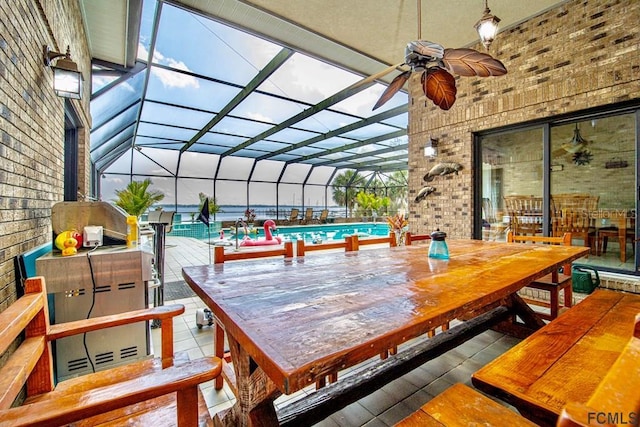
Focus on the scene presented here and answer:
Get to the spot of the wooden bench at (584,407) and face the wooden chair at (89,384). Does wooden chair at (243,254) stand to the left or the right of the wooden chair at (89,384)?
right

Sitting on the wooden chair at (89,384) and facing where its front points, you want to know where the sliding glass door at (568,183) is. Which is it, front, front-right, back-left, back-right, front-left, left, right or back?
front

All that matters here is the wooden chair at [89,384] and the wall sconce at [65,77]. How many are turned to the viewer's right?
2

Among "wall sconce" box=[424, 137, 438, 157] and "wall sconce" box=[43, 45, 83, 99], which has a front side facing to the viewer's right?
"wall sconce" box=[43, 45, 83, 99]

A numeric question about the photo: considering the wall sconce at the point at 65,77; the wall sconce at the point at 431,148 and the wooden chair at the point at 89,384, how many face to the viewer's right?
2

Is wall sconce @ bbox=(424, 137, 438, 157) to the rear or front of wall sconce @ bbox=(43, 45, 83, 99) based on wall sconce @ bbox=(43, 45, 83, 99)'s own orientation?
to the front

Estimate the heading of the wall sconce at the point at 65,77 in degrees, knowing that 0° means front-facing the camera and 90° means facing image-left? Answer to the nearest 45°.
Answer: approximately 270°

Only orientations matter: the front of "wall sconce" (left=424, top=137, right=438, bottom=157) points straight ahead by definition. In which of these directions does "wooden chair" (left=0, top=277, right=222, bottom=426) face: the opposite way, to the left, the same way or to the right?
the opposite way

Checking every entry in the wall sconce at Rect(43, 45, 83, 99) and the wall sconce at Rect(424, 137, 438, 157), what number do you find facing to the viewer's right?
1

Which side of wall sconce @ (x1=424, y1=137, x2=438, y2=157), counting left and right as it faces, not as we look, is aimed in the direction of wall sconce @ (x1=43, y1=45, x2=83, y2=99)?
front

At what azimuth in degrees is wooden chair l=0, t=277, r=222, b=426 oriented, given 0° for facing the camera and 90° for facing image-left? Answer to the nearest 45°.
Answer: approximately 270°

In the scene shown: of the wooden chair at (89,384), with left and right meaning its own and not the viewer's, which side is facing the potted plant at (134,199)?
left
